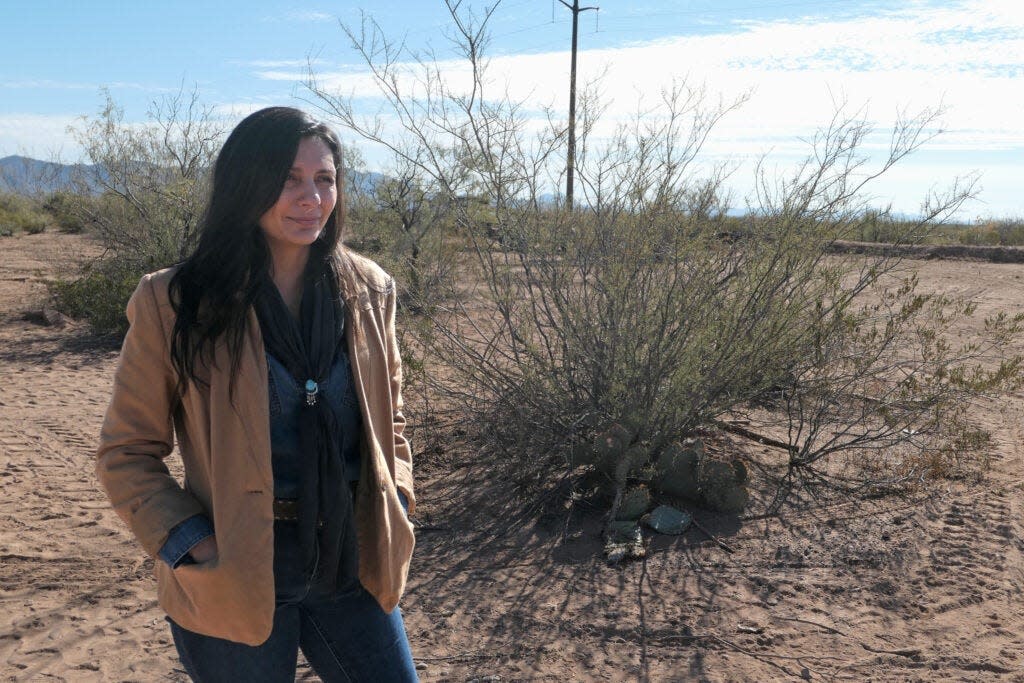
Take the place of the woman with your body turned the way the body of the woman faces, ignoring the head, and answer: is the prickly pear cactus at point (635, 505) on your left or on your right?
on your left

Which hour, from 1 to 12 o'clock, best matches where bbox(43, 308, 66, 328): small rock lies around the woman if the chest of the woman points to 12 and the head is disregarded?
The small rock is roughly at 7 o'clock from the woman.

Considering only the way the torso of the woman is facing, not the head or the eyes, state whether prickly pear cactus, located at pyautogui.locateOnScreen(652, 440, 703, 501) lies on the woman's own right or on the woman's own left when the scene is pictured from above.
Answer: on the woman's own left

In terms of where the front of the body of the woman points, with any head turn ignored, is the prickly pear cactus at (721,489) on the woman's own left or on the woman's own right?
on the woman's own left

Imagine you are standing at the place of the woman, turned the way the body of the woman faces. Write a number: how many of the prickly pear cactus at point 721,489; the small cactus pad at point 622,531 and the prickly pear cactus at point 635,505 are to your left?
3

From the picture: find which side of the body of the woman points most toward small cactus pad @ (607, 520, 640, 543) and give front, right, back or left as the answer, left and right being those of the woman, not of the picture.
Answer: left

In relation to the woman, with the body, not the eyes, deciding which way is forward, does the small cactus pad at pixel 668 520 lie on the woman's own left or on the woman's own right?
on the woman's own left

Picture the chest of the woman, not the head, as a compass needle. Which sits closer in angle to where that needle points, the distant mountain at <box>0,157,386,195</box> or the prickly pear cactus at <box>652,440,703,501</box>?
the prickly pear cactus

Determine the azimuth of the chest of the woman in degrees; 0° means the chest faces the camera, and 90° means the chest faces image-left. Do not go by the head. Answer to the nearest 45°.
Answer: approximately 315°
